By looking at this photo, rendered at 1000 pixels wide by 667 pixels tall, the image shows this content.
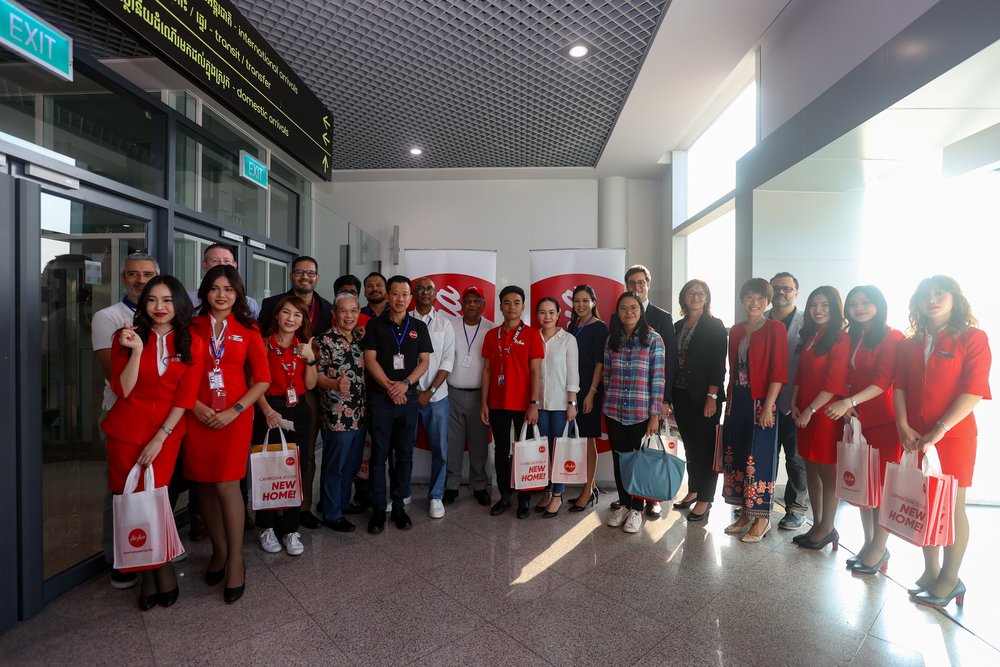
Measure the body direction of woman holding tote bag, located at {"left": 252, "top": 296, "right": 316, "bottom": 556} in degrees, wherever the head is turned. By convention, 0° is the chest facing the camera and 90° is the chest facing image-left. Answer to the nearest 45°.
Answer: approximately 0°

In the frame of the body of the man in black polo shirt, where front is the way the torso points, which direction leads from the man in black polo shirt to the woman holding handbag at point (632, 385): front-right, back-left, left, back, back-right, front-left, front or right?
left

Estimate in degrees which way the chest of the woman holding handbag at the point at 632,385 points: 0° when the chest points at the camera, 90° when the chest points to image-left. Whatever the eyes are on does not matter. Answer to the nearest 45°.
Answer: approximately 0°

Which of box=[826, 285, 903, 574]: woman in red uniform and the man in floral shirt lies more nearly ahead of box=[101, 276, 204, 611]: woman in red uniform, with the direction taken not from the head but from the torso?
the woman in red uniform

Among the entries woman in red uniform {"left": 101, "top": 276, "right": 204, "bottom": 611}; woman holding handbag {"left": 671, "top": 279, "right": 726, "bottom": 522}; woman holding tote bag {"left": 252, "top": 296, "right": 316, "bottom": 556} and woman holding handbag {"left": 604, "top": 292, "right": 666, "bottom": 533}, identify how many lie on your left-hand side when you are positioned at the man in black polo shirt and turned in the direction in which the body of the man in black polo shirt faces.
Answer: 2

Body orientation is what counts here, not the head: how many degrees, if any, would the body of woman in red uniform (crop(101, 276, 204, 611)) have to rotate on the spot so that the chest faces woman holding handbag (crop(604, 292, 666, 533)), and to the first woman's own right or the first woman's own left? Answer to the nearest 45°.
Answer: approximately 90° to the first woman's own left

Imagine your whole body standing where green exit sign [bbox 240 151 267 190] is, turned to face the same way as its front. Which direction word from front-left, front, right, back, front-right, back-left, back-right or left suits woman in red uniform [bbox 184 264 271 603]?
front-right

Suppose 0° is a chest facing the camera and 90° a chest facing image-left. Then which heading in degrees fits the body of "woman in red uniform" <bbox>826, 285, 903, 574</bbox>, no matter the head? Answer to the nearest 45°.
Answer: approximately 45°
